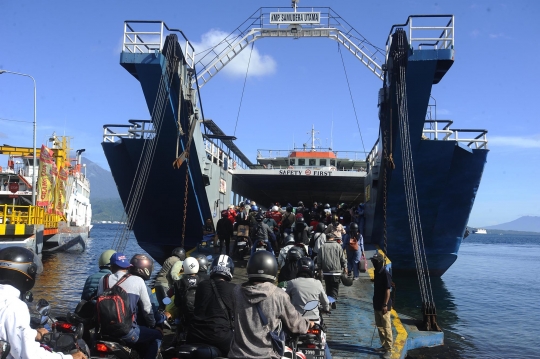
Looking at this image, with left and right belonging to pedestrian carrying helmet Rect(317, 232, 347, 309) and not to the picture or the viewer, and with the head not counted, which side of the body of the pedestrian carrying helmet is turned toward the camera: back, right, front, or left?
back

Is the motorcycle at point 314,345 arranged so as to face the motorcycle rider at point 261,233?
yes

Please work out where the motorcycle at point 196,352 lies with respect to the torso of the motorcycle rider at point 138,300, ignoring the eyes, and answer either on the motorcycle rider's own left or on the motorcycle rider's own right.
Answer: on the motorcycle rider's own right

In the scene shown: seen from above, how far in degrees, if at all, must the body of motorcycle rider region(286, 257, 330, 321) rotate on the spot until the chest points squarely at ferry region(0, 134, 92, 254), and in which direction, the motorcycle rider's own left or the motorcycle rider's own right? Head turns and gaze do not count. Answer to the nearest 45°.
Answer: approximately 45° to the motorcycle rider's own left

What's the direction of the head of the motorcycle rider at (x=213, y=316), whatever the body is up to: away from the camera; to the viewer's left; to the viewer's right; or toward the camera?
away from the camera

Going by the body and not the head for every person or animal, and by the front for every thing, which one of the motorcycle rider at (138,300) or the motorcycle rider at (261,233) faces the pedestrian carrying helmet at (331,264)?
the motorcycle rider at (138,300)

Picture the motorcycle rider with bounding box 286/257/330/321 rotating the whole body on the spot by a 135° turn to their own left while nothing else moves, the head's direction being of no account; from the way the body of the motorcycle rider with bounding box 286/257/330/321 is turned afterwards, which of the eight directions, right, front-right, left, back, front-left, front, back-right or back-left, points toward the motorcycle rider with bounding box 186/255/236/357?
front

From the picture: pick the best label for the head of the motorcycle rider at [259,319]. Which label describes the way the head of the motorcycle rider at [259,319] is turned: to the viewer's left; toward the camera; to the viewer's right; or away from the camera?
away from the camera

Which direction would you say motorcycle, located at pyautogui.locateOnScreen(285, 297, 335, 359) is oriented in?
away from the camera

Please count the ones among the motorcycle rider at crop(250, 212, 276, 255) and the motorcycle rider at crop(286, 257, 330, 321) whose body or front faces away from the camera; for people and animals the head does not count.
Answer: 2

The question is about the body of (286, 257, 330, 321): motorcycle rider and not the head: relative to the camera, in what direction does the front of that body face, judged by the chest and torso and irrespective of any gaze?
away from the camera
